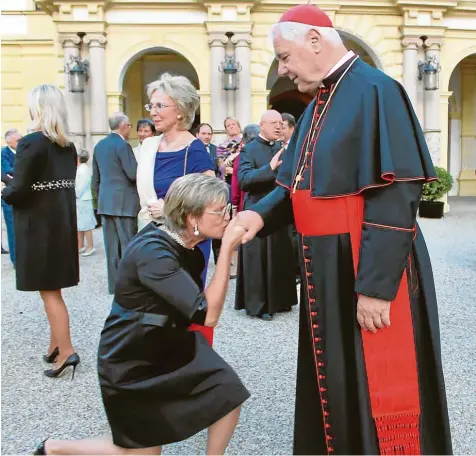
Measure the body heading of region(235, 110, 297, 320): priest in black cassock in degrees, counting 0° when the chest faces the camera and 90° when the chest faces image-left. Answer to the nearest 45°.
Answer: approximately 315°

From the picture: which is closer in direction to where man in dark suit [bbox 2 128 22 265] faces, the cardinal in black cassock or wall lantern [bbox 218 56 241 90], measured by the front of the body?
the cardinal in black cassock

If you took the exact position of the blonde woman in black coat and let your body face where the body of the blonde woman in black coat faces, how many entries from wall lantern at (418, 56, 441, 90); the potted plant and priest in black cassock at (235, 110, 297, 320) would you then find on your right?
3

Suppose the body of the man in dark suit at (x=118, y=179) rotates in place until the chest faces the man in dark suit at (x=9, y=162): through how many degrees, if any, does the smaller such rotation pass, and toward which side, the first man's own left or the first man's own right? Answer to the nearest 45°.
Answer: approximately 90° to the first man's own left

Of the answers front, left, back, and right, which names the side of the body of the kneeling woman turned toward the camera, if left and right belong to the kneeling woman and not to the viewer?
right

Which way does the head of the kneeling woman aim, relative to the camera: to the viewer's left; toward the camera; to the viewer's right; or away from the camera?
to the viewer's right

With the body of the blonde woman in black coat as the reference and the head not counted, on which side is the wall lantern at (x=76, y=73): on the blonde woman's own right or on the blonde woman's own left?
on the blonde woman's own right

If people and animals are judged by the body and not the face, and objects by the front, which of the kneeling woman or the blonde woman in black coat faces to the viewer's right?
the kneeling woman

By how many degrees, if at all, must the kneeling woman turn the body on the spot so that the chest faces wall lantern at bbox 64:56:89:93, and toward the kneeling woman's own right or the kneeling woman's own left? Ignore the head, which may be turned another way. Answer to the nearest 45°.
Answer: approximately 90° to the kneeling woman's own left

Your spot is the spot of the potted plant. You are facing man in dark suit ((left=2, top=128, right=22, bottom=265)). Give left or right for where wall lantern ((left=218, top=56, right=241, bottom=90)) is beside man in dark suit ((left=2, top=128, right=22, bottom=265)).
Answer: right

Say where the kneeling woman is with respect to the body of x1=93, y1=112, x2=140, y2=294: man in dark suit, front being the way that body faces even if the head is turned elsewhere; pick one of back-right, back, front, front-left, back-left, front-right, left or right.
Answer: back-right
